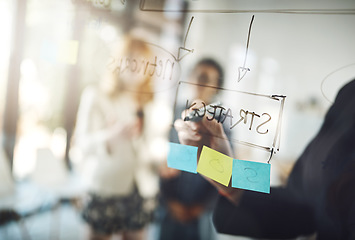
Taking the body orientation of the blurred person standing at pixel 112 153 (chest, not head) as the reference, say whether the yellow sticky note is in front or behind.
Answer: in front

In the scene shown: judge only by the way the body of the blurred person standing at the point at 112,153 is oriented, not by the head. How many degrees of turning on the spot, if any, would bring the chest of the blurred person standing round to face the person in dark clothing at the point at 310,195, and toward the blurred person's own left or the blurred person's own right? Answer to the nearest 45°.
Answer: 0° — they already face them

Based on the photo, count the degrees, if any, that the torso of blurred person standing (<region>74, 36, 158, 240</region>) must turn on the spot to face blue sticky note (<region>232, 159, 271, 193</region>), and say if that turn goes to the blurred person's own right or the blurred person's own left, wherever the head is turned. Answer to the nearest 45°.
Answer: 0° — they already face it

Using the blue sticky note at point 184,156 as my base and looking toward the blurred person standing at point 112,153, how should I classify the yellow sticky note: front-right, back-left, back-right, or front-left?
back-right

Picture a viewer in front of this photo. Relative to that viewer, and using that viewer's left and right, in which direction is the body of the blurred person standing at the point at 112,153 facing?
facing the viewer and to the right of the viewer
